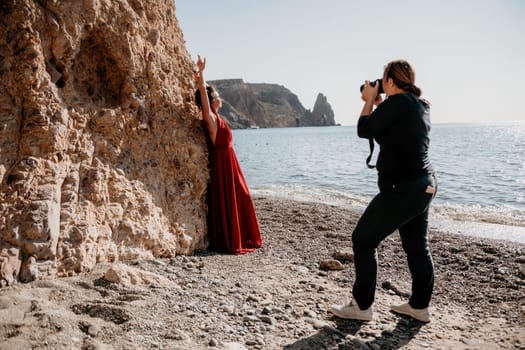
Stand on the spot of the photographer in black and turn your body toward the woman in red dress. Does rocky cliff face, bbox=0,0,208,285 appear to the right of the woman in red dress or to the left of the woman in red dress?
left

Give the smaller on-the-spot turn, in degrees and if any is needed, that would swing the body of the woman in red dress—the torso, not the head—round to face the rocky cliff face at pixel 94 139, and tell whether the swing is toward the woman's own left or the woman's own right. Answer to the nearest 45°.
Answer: approximately 135° to the woman's own right

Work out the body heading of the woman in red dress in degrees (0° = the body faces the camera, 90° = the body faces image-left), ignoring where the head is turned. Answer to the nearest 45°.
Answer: approximately 270°

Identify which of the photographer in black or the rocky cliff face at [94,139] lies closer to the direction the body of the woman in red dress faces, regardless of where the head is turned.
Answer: the photographer in black
